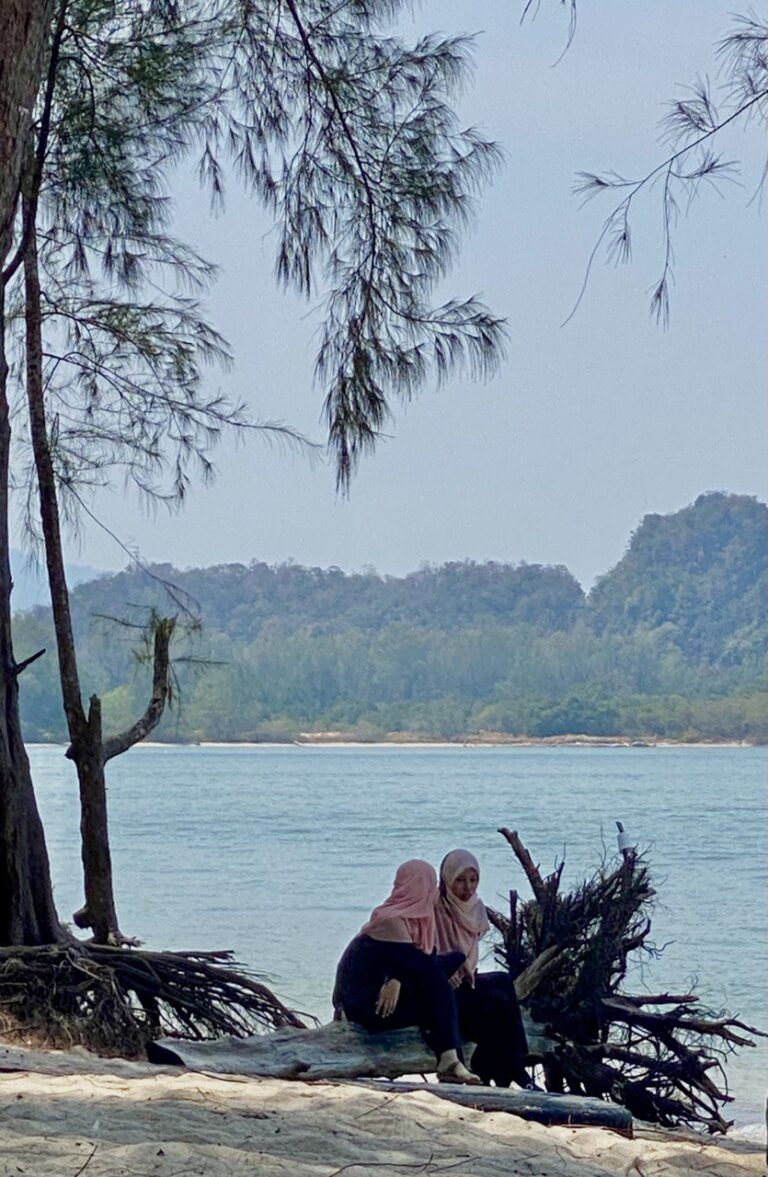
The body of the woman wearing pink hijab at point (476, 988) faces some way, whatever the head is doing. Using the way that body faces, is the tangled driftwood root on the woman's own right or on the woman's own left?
on the woman's own left

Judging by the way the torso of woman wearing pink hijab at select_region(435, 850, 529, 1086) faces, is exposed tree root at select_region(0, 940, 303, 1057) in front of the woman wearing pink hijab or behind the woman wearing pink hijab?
behind

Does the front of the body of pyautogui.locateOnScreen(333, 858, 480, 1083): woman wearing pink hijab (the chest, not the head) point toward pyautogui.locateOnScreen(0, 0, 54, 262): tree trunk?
no

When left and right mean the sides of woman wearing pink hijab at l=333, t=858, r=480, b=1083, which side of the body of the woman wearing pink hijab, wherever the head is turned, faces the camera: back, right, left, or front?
right

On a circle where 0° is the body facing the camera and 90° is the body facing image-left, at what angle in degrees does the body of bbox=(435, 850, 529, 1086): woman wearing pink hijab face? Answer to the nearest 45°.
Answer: approximately 315°

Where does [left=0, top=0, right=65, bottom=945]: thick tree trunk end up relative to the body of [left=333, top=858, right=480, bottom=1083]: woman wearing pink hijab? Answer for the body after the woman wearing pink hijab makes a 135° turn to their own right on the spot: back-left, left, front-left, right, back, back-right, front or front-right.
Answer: right

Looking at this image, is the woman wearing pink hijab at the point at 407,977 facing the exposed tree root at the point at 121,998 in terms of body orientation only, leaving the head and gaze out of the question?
no

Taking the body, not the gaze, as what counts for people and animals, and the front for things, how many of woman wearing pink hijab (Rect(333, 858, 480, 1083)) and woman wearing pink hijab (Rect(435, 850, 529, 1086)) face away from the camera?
0

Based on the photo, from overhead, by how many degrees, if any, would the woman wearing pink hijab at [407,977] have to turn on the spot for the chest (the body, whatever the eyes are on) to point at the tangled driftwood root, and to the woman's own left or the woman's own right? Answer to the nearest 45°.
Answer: approximately 45° to the woman's own left
